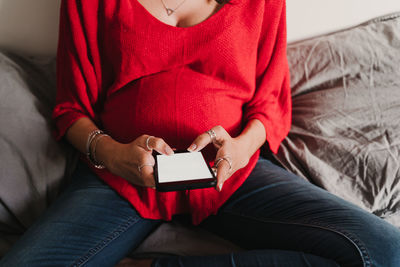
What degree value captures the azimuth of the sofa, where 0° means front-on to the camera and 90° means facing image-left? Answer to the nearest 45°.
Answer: approximately 0°

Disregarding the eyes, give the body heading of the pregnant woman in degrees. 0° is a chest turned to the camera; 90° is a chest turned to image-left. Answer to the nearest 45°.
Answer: approximately 0°
